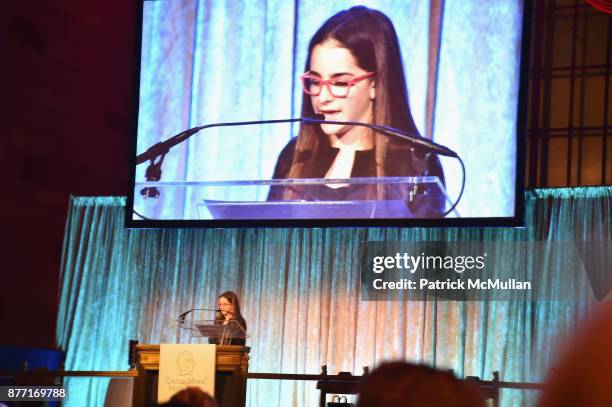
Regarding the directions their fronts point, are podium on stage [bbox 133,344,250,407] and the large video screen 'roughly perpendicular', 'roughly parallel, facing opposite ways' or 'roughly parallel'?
roughly parallel

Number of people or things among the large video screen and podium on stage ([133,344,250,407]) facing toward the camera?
2

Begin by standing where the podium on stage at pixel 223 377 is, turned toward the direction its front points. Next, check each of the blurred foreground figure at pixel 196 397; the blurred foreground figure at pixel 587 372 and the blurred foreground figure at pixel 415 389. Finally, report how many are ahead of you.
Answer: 3

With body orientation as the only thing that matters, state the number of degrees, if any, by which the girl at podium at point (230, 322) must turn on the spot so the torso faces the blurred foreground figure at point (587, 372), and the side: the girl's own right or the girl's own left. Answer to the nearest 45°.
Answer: approximately 45° to the girl's own left

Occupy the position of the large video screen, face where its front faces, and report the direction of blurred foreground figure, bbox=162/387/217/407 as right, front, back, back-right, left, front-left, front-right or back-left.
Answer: front

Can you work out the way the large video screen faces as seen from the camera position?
facing the viewer

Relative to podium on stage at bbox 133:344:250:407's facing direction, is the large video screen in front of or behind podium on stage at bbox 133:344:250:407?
behind

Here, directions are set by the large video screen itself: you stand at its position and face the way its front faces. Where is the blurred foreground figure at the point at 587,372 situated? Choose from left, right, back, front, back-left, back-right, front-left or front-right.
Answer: front

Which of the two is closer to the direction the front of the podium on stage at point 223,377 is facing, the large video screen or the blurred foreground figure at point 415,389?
the blurred foreground figure

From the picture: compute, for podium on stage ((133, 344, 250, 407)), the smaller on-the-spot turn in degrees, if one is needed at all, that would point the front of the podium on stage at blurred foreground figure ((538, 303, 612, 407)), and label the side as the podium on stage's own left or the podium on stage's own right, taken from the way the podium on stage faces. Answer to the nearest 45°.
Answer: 0° — it already faces them

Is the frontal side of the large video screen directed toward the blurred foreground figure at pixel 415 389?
yes

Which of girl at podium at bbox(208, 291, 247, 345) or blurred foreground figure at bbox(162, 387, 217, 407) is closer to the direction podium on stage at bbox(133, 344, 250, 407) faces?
the blurred foreground figure

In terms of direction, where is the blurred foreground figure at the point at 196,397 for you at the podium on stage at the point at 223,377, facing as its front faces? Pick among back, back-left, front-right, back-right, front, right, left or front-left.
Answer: front

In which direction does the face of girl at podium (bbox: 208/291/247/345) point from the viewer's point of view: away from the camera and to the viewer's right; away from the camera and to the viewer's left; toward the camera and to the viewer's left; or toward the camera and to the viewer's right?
toward the camera and to the viewer's left
